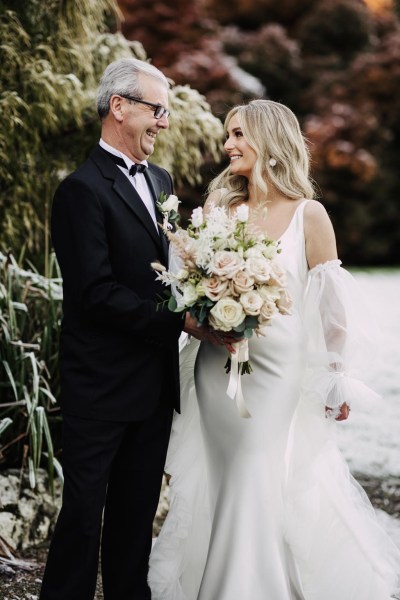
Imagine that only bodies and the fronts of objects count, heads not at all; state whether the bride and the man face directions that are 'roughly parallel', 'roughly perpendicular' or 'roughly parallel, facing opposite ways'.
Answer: roughly perpendicular

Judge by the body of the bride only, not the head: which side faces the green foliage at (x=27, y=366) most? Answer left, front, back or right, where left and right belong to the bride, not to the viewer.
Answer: right

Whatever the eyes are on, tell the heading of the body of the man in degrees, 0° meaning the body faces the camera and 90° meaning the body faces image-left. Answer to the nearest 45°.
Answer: approximately 315°

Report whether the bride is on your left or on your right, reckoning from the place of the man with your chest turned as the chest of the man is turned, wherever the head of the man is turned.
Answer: on your left

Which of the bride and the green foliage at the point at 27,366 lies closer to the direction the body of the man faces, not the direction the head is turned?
the bride

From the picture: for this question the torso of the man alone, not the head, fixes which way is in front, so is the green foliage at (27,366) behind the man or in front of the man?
behind

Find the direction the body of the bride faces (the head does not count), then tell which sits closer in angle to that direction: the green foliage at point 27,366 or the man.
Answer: the man

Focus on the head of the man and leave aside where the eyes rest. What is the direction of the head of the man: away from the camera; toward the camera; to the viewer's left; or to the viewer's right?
to the viewer's right

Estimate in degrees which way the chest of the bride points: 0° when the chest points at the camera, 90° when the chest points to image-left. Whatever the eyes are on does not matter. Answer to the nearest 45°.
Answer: approximately 45°
